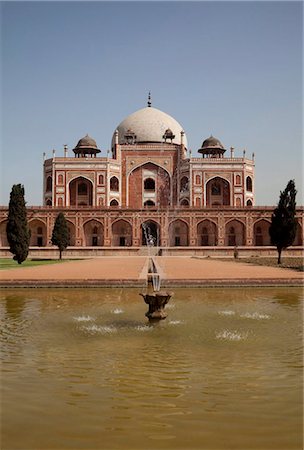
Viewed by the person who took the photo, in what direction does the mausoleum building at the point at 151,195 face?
facing the viewer

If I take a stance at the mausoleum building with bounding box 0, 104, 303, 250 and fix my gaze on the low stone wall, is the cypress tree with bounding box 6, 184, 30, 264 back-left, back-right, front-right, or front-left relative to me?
front-right

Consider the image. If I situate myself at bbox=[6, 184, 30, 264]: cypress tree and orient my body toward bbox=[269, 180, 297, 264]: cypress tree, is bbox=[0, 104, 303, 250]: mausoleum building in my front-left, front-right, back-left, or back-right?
front-left

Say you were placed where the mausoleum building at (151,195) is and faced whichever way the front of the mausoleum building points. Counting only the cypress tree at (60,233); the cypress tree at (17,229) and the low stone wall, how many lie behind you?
0

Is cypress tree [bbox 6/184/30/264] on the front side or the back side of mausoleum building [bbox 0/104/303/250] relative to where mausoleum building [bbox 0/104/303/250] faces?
on the front side

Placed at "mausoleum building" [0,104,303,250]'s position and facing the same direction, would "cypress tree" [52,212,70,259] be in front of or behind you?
in front

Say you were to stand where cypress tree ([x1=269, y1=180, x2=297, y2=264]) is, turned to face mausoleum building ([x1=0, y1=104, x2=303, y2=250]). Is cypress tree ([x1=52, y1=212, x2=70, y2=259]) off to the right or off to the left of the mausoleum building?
left

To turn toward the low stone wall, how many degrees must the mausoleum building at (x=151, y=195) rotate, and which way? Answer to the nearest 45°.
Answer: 0° — it already faces it

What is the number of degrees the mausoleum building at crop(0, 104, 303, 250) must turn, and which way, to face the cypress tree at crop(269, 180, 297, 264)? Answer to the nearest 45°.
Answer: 0° — it already faces it

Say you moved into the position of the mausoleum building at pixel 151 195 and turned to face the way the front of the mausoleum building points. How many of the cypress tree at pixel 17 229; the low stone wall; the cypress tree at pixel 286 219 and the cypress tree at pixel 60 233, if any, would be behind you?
0
